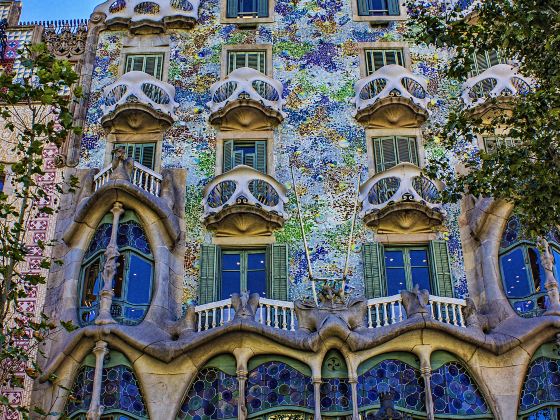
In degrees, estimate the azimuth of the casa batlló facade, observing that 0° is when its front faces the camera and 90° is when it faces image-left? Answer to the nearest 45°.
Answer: approximately 0°
